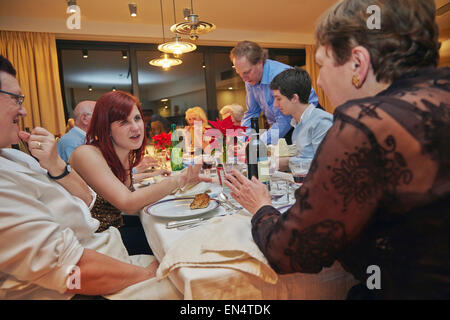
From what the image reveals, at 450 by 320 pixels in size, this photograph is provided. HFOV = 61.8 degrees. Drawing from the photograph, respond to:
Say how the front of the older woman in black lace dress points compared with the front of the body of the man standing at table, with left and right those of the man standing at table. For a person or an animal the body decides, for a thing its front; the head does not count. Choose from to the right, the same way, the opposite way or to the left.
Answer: to the right

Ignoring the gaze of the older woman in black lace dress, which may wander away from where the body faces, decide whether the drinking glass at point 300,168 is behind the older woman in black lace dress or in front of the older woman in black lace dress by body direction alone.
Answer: in front

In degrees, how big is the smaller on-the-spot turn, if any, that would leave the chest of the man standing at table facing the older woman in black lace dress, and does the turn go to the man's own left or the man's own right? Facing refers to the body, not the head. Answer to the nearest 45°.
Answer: approximately 45° to the man's own left

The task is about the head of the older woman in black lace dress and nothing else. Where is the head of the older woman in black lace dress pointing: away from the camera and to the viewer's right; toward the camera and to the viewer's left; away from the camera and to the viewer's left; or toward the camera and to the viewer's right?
away from the camera and to the viewer's left

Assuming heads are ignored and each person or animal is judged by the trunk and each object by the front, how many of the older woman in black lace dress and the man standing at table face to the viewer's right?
0

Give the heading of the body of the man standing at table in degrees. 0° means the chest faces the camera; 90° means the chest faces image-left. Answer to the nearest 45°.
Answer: approximately 45°

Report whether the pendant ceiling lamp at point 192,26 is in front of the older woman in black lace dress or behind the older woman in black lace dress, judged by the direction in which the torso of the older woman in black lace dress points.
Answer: in front

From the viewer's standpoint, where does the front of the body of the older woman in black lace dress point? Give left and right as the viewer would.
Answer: facing away from the viewer and to the left of the viewer

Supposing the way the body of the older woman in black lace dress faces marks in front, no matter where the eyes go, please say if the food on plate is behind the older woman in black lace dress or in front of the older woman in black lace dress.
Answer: in front

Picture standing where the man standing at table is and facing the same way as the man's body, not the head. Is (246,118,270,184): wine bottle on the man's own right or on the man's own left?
on the man's own left
